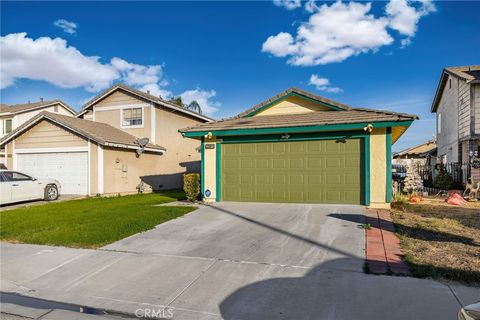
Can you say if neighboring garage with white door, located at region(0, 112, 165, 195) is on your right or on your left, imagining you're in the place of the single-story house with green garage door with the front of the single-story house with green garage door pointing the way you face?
on your right

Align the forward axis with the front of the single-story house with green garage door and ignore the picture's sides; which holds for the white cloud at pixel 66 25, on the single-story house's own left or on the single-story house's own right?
on the single-story house's own right

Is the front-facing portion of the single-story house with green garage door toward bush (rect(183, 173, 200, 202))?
no

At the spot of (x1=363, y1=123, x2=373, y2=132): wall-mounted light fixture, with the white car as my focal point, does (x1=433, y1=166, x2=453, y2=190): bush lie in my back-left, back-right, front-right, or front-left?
back-right

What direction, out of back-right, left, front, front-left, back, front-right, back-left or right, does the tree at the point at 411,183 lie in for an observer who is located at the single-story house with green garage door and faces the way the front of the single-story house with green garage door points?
back-left

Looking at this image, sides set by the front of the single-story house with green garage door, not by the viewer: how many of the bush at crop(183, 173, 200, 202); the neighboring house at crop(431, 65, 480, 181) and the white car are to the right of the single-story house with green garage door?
2

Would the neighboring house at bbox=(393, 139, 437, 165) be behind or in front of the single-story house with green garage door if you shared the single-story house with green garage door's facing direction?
behind

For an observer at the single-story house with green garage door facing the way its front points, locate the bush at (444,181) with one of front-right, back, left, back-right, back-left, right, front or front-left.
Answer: back-left

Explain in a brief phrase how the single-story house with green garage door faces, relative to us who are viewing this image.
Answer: facing the viewer

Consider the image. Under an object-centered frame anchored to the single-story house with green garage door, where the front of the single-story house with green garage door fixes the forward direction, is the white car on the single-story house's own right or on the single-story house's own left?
on the single-story house's own right

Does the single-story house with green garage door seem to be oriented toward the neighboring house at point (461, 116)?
no
